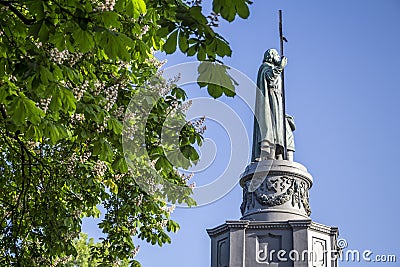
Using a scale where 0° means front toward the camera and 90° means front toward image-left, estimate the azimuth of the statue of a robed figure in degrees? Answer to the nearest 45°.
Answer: approximately 270°
